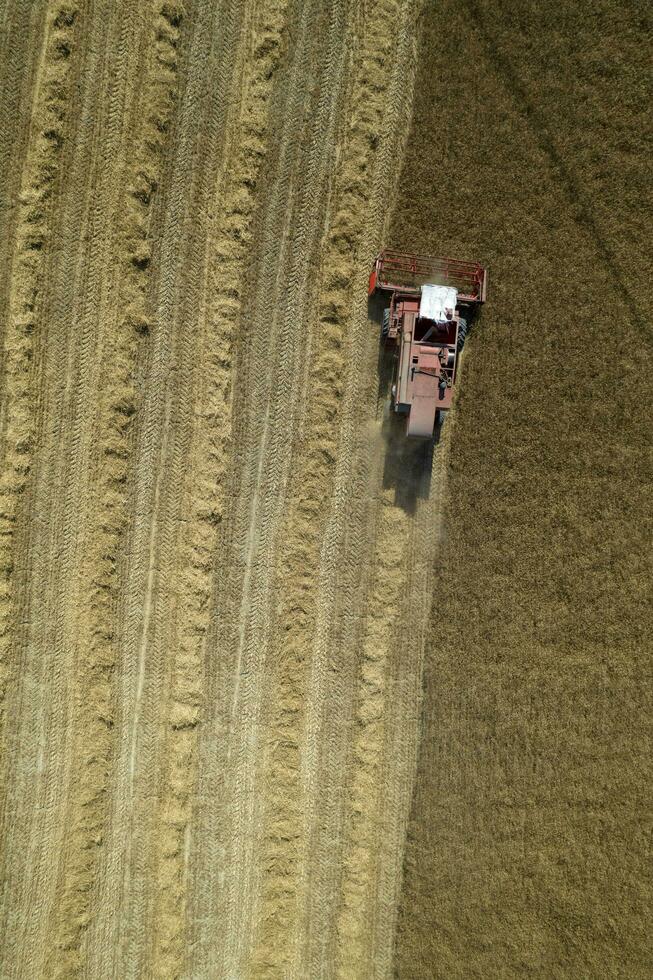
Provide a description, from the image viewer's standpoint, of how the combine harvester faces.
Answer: facing away from the viewer
